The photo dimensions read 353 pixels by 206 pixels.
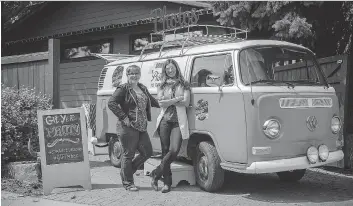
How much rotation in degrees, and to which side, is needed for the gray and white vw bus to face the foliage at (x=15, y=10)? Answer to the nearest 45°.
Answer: approximately 180°

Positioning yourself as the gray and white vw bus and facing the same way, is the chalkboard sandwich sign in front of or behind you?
behind

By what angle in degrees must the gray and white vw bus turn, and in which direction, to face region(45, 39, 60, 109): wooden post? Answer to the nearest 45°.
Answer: approximately 180°

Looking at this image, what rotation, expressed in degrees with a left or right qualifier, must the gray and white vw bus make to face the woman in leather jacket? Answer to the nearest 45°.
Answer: approximately 135° to its right

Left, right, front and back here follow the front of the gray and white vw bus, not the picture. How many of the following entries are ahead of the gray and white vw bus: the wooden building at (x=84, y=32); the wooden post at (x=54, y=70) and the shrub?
0

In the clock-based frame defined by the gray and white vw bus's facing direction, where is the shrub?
The shrub is roughly at 5 o'clock from the gray and white vw bus.

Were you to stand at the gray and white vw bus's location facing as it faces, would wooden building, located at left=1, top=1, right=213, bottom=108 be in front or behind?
behind
